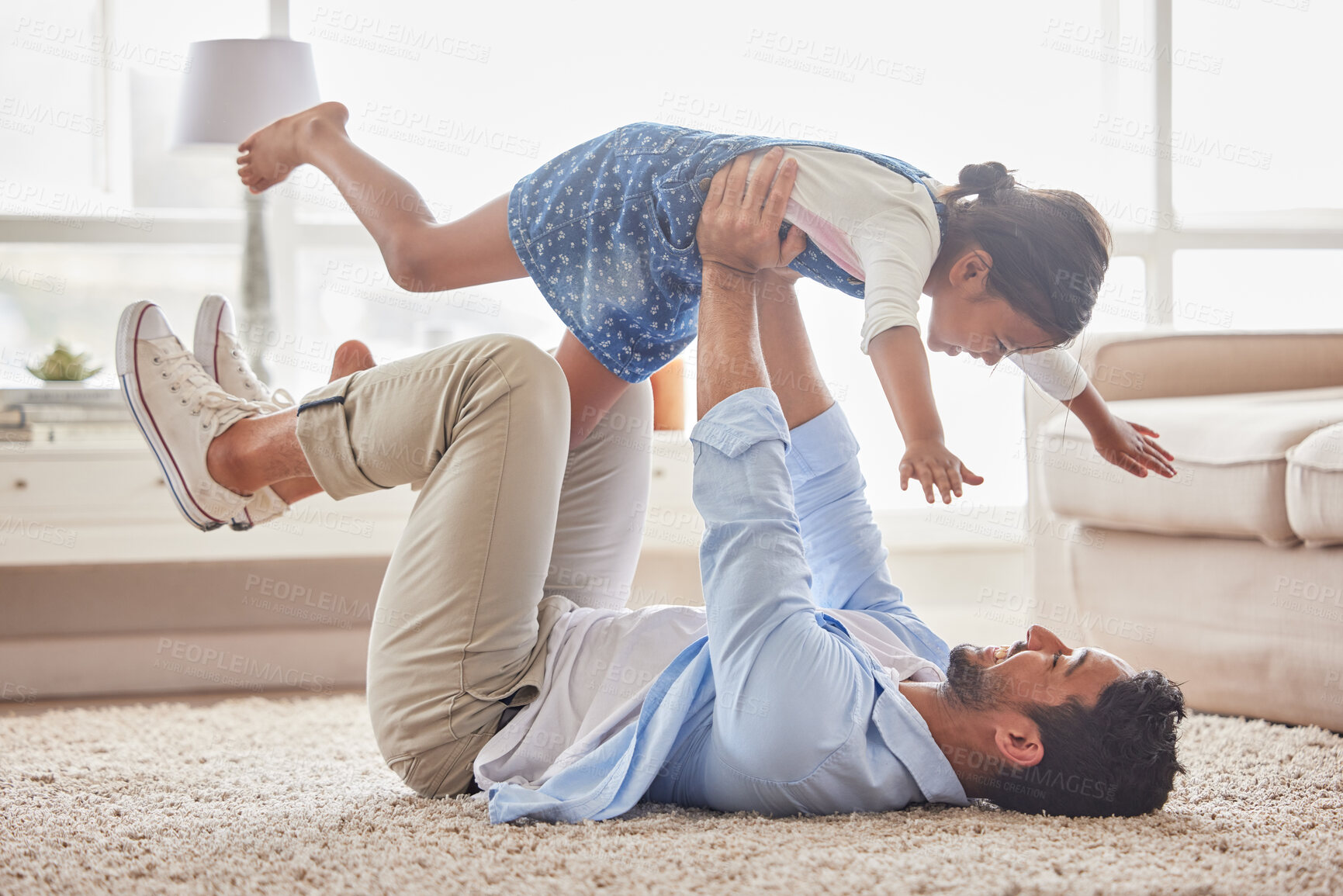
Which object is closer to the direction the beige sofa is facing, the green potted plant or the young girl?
the young girl

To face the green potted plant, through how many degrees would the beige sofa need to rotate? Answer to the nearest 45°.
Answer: approximately 45° to its right

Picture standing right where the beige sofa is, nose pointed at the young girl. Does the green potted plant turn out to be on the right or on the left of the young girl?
right

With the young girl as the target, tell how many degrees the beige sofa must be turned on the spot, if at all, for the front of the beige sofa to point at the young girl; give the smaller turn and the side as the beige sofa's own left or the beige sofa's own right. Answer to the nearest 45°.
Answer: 0° — it already faces them

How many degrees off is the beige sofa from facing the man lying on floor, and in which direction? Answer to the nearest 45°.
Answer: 0° — it already faces them

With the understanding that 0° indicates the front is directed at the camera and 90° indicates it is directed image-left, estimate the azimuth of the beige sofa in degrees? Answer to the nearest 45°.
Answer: approximately 45°
